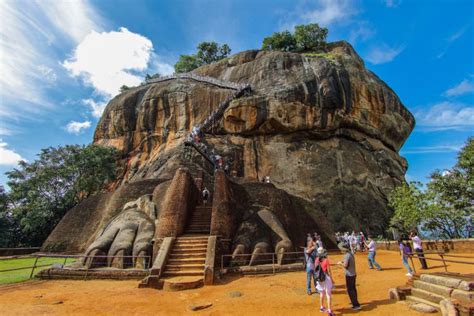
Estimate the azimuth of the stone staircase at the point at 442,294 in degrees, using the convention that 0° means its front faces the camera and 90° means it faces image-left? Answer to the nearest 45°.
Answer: approximately 45°

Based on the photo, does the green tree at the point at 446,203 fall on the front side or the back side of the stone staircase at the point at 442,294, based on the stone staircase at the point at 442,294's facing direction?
on the back side
